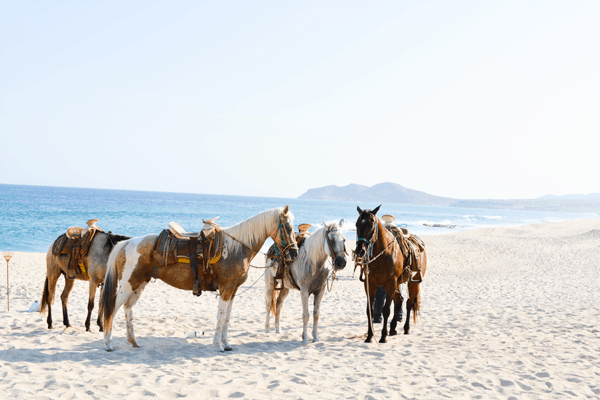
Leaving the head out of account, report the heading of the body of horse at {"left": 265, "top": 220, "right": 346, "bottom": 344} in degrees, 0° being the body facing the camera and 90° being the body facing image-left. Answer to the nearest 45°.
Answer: approximately 315°

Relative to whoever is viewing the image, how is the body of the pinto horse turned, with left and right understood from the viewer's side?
facing to the right of the viewer

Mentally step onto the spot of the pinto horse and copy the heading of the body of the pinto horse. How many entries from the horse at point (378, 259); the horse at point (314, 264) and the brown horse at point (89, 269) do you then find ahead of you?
2

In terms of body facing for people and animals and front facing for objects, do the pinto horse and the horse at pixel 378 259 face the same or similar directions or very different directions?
very different directions

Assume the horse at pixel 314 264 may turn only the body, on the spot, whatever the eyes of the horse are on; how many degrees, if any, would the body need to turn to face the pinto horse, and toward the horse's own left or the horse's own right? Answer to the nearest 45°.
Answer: approximately 135° to the horse's own right

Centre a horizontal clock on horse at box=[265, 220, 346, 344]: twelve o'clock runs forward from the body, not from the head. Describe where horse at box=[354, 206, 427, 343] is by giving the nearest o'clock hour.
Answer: horse at box=[354, 206, 427, 343] is roughly at 10 o'clock from horse at box=[265, 220, 346, 344].

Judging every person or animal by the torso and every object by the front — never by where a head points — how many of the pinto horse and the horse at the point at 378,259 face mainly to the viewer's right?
1

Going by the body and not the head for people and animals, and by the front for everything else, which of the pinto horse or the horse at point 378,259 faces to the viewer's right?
the pinto horse

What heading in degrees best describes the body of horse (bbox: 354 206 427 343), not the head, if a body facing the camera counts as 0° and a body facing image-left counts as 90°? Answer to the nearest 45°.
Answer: approximately 45°

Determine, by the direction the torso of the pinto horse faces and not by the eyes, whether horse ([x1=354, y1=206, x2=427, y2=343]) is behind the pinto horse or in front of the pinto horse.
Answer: in front
